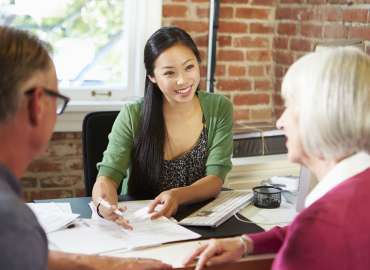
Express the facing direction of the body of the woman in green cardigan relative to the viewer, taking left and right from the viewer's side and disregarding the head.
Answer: facing the viewer

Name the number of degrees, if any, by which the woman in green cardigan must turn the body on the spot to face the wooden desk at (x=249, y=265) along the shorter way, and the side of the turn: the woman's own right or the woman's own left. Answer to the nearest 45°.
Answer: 0° — they already face it

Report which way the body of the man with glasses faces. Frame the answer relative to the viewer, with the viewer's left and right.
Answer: facing away from the viewer and to the right of the viewer

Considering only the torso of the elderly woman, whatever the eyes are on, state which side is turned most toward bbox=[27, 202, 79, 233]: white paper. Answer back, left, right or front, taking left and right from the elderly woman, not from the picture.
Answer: front

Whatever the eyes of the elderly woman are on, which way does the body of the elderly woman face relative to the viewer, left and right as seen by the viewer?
facing away from the viewer and to the left of the viewer

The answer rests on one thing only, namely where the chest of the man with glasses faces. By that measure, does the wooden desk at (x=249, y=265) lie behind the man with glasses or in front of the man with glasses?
in front

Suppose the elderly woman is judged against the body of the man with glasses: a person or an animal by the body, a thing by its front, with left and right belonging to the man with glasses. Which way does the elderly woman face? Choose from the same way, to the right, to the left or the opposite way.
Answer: to the left

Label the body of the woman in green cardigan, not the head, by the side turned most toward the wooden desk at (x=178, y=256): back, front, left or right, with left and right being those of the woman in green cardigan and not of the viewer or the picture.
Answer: front

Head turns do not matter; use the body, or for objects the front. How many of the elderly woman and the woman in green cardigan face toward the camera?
1

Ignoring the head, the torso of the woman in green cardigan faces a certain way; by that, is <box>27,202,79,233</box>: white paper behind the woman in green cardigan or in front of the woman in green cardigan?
in front

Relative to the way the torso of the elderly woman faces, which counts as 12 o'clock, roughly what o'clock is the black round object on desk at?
The black round object on desk is roughly at 1 o'clock from the elderly woman.

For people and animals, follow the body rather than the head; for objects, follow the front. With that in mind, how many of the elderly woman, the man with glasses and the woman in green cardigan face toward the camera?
1

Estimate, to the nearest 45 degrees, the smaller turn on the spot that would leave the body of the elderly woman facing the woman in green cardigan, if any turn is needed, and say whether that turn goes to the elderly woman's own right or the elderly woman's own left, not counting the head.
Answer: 0° — they already face them

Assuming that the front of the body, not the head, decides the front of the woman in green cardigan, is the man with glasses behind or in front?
in front

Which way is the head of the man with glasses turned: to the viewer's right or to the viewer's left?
to the viewer's right
